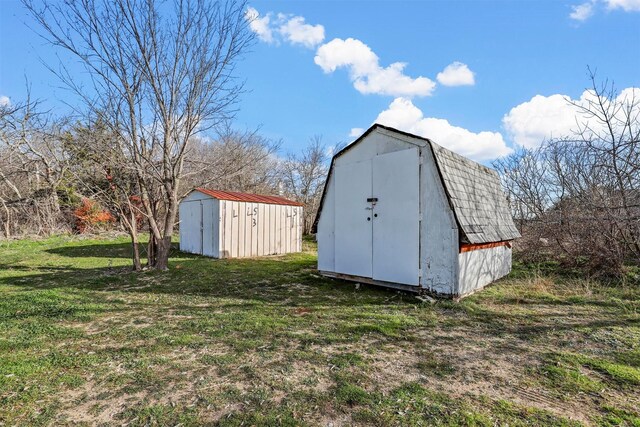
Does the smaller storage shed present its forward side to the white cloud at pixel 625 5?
no

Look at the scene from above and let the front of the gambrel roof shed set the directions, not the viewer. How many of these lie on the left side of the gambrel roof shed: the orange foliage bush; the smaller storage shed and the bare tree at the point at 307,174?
0

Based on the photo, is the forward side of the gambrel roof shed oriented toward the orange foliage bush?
no

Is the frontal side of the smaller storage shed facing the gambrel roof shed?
no

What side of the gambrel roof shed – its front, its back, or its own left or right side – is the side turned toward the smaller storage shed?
right

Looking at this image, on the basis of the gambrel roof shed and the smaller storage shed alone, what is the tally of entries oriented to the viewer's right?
0

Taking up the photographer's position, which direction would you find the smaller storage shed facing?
facing the viewer and to the left of the viewer
